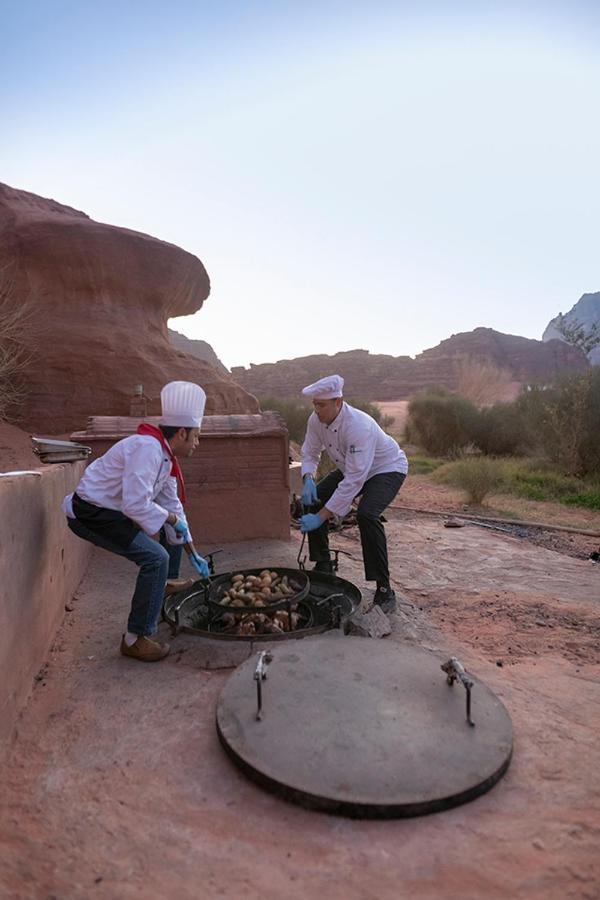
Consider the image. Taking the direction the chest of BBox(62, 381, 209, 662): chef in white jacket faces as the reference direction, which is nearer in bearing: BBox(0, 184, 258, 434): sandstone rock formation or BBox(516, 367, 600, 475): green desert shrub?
the green desert shrub

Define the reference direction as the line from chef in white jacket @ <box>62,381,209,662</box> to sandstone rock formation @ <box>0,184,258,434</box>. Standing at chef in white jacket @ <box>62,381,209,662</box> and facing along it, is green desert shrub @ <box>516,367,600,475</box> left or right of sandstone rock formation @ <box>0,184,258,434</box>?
right

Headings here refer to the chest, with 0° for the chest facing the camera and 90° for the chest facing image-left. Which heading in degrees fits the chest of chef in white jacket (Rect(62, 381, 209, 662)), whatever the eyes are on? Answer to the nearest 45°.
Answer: approximately 270°

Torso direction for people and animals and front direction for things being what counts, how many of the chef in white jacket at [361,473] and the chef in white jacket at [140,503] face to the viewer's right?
1

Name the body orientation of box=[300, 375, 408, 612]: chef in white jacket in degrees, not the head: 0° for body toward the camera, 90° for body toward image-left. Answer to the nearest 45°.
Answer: approximately 45°

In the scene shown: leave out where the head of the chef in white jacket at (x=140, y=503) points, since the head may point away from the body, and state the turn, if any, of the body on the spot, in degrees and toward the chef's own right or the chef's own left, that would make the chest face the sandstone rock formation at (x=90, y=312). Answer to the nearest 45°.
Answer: approximately 90° to the chef's own left

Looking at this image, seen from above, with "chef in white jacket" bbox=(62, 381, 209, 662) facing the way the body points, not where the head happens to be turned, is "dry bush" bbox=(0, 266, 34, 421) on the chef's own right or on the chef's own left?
on the chef's own left

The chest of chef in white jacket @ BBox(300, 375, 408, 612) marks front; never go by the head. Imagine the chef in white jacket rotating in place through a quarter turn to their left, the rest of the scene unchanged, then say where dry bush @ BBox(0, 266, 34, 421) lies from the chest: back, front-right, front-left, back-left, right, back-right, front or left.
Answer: back

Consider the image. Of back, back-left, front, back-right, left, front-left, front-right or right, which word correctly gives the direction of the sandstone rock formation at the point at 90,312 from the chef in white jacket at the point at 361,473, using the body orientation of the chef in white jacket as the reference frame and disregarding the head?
right

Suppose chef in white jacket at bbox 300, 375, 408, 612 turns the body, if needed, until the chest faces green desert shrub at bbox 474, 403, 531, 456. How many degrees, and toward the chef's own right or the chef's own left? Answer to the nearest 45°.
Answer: approximately 135° to the chef's own right

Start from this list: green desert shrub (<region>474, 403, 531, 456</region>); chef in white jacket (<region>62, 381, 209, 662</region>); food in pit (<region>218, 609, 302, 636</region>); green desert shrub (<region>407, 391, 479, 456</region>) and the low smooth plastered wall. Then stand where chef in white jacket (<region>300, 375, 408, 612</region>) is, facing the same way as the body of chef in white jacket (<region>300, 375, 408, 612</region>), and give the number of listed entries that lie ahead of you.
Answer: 3

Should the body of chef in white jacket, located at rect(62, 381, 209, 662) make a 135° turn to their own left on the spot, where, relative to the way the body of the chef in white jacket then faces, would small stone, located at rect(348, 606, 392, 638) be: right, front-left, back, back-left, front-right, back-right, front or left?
back-right

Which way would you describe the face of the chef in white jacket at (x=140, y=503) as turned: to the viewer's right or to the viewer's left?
to the viewer's right

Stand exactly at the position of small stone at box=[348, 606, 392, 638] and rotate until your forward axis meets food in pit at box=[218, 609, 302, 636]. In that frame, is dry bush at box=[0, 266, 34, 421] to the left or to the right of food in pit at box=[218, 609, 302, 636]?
right

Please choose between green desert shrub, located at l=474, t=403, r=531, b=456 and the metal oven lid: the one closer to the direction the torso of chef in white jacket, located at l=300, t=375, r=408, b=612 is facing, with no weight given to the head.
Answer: the metal oven lid

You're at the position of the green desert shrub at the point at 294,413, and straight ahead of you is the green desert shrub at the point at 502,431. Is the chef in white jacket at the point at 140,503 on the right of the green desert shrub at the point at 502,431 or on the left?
right

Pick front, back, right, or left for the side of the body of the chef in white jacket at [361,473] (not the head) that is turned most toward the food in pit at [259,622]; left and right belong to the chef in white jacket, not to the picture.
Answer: front
